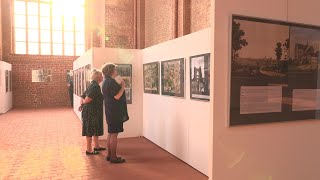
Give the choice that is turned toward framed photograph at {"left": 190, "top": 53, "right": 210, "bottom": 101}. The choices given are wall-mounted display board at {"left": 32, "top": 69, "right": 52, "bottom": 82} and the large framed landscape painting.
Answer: the wall-mounted display board

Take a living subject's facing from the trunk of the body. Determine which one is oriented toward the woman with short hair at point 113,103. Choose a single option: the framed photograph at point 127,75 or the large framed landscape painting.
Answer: the framed photograph

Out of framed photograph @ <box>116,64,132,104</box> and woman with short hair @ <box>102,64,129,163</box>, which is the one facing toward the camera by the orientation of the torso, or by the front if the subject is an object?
the framed photograph

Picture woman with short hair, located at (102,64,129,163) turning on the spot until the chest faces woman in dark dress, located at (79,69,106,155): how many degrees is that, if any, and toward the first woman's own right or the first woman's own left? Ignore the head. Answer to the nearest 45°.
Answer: approximately 135° to the first woman's own left

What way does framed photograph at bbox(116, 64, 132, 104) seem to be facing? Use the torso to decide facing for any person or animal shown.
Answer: toward the camera

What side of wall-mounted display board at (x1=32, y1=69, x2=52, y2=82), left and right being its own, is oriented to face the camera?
front

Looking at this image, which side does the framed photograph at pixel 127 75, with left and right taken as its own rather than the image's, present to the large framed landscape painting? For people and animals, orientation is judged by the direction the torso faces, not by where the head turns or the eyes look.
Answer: front

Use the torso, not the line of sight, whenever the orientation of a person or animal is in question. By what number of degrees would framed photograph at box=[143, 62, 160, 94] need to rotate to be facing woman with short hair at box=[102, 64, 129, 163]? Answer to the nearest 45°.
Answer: approximately 45° to its left

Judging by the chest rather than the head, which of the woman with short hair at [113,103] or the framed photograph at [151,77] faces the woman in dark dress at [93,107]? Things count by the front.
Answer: the framed photograph

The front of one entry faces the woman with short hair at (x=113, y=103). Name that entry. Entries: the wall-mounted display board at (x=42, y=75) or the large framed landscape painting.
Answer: the wall-mounted display board

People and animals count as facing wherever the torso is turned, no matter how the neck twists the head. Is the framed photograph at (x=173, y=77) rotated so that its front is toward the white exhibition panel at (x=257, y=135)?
no

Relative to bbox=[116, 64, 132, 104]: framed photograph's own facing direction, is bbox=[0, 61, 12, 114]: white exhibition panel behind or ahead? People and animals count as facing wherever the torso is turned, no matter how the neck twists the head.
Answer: behind
